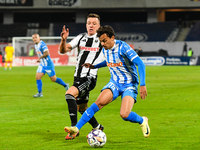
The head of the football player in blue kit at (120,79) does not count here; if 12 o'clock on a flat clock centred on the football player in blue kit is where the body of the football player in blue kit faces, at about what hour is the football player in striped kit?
The football player in striped kit is roughly at 3 o'clock from the football player in blue kit.

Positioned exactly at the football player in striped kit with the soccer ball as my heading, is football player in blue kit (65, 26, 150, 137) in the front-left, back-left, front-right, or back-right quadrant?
front-left

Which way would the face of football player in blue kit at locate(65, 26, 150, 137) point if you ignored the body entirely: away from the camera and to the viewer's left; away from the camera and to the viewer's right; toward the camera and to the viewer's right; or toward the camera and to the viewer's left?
toward the camera and to the viewer's left

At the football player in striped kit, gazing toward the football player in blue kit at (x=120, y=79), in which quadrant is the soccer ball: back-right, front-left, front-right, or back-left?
front-right
